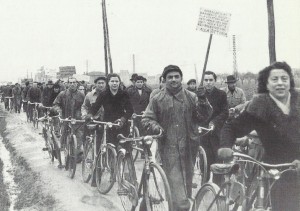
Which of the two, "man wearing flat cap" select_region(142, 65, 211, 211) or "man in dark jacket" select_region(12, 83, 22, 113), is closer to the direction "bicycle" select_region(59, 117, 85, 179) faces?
the man wearing flat cap

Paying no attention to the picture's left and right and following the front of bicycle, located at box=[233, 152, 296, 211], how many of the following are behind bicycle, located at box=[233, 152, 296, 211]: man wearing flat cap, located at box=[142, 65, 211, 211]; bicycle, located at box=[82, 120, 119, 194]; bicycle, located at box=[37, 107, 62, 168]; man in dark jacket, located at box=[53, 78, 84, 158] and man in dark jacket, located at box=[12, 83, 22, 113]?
5

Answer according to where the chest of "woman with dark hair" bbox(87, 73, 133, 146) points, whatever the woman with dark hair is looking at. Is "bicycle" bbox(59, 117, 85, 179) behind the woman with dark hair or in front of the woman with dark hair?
behind

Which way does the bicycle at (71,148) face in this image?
toward the camera

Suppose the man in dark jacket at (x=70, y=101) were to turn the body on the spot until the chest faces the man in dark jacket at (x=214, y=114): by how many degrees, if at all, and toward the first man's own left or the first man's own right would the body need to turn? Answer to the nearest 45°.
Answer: approximately 45° to the first man's own left

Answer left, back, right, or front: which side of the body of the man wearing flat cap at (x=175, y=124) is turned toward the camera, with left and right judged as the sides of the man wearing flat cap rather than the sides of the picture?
front

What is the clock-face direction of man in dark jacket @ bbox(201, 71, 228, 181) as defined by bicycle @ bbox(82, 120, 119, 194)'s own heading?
The man in dark jacket is roughly at 9 o'clock from the bicycle.

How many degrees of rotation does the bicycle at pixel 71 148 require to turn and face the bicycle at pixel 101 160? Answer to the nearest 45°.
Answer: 0° — it already faces it

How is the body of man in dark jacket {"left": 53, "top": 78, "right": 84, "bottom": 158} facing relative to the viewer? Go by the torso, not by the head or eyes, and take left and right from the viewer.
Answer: facing the viewer

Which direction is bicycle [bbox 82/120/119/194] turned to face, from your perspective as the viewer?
facing the viewer and to the right of the viewer

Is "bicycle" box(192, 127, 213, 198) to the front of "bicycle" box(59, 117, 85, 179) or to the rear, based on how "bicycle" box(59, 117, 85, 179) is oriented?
to the front

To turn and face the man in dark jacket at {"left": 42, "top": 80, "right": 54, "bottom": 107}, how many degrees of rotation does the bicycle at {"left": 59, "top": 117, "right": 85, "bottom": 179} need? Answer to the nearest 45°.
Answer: approximately 180°
